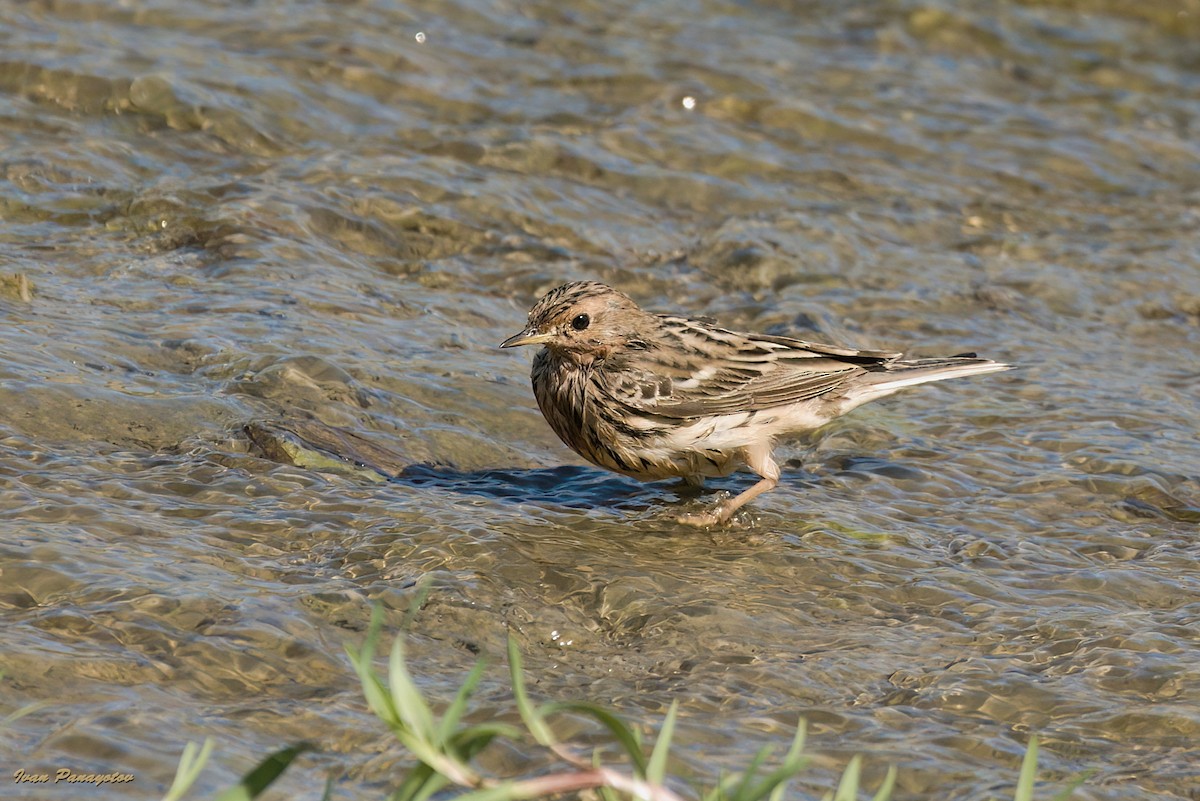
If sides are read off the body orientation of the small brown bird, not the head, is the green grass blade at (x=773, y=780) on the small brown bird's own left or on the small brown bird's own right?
on the small brown bird's own left

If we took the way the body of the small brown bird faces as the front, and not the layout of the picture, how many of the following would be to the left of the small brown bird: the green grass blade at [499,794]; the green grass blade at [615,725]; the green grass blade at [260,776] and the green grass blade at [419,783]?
4

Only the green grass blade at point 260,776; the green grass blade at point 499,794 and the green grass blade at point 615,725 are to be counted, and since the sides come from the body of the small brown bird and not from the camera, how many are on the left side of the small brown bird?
3

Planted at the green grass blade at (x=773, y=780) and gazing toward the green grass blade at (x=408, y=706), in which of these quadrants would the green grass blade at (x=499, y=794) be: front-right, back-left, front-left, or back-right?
front-left

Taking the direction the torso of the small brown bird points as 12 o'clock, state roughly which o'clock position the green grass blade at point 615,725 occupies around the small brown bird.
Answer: The green grass blade is roughly at 9 o'clock from the small brown bird.

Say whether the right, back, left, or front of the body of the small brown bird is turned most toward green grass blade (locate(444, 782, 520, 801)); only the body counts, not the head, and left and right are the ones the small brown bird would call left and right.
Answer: left

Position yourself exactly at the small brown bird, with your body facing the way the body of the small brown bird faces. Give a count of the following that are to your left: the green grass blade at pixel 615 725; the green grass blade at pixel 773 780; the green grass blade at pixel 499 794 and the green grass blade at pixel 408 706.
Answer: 4

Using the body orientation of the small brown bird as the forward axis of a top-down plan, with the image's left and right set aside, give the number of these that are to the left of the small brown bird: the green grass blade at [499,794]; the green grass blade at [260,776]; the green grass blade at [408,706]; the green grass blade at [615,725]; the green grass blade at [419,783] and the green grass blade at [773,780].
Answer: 6

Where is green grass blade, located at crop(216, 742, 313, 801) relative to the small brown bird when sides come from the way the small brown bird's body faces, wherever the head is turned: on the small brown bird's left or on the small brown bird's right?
on the small brown bird's left

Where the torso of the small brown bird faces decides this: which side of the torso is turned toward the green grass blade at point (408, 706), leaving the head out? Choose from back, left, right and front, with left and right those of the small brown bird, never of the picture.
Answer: left

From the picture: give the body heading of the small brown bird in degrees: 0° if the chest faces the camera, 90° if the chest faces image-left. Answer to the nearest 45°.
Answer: approximately 90°

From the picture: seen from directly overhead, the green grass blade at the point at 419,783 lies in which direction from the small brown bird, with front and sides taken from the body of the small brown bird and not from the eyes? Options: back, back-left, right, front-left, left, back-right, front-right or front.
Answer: left
